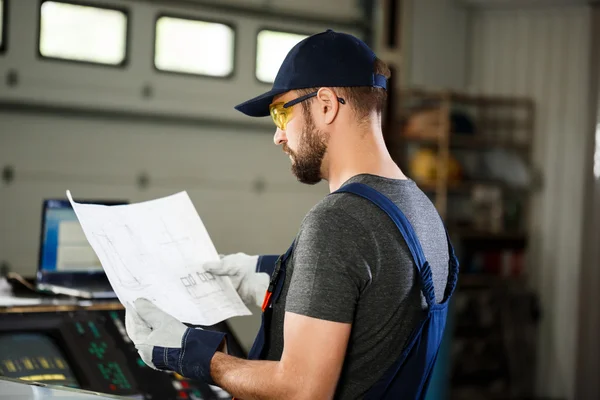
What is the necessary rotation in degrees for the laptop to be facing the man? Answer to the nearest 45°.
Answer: approximately 45° to its left

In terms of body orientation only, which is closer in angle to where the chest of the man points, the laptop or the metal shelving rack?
the laptop

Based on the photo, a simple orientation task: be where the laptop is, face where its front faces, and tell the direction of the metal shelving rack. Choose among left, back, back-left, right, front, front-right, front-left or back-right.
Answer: back-left

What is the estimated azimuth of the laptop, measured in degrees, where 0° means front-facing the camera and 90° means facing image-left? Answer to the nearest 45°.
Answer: approximately 0°

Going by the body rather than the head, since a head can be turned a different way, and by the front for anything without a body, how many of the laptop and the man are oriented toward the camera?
1

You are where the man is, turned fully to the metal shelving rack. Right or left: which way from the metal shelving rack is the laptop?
left

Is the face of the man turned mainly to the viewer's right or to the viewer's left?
to the viewer's left

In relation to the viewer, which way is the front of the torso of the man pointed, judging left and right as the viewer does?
facing away from the viewer and to the left of the viewer
